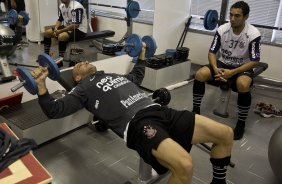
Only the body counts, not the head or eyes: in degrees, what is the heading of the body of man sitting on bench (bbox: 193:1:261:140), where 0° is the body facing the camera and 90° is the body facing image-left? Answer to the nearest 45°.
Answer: approximately 45°
